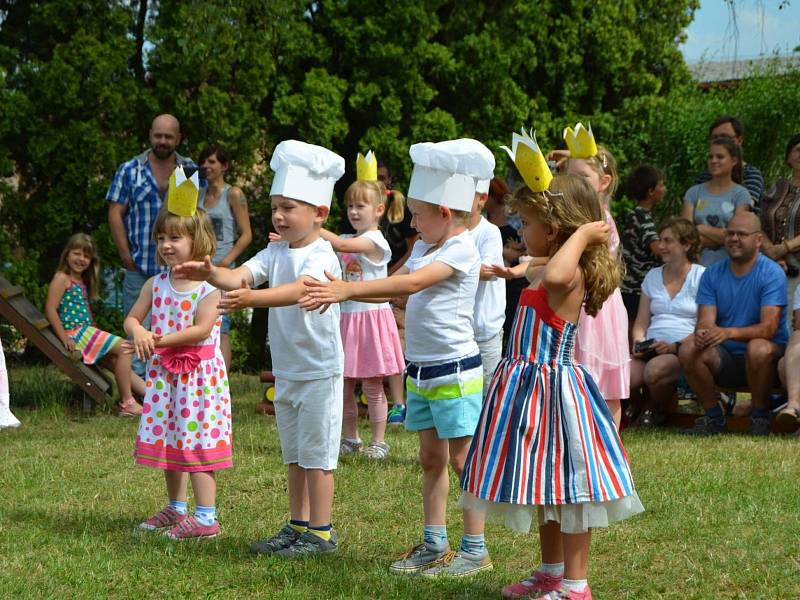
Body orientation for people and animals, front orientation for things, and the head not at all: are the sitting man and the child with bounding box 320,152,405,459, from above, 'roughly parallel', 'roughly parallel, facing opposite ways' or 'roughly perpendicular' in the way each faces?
roughly parallel

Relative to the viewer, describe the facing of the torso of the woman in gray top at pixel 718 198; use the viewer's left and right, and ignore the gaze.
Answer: facing the viewer and to the left of the viewer

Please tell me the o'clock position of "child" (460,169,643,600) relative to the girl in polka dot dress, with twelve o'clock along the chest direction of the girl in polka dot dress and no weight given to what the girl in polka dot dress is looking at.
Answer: The child is roughly at 9 o'clock from the girl in polka dot dress.

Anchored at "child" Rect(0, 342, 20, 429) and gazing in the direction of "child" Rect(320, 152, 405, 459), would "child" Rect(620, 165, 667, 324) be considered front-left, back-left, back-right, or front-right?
front-left

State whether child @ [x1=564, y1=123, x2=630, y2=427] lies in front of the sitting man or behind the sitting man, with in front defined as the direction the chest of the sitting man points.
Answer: in front

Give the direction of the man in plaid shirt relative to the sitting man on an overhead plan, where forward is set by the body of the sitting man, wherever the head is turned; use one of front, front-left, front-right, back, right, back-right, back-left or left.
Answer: front-right

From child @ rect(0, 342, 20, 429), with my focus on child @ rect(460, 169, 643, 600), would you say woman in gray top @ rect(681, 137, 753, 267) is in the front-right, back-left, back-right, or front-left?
front-left

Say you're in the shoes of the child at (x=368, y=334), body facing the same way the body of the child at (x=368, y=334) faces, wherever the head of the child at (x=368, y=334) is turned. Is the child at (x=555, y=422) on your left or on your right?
on your left

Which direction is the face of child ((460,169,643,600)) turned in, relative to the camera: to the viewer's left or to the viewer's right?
to the viewer's left

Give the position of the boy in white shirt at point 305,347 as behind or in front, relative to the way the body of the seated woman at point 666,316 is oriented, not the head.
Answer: in front

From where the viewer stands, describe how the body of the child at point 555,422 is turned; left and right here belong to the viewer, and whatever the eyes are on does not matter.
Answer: facing to the left of the viewer

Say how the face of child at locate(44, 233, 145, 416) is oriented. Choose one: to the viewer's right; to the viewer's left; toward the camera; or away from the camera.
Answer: toward the camera
